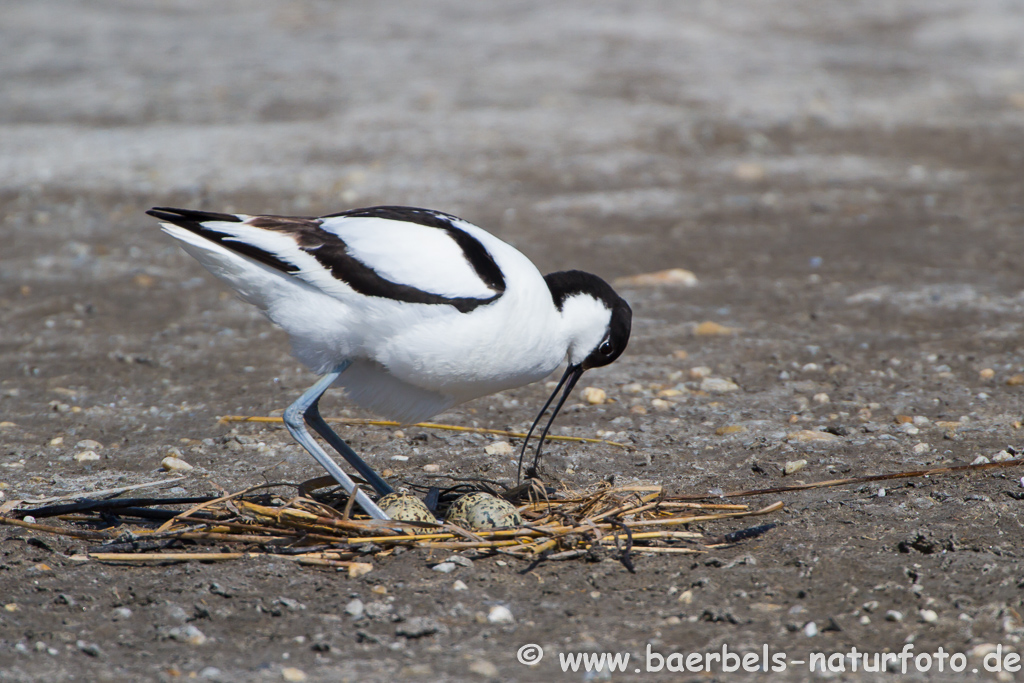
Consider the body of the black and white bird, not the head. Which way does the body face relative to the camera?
to the viewer's right

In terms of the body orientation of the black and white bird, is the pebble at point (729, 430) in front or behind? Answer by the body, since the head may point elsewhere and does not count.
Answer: in front

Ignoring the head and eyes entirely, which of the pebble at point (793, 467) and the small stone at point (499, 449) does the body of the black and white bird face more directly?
the pebble

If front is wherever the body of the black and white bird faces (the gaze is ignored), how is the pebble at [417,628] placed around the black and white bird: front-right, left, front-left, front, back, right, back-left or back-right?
right

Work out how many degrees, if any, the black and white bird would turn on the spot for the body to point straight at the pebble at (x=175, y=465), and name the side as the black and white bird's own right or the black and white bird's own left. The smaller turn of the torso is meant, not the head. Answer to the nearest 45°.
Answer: approximately 135° to the black and white bird's own left

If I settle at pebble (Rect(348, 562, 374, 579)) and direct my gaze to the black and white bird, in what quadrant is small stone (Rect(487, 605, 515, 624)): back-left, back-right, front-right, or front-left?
back-right

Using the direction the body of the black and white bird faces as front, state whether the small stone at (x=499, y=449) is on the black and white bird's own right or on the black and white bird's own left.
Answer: on the black and white bird's own left
